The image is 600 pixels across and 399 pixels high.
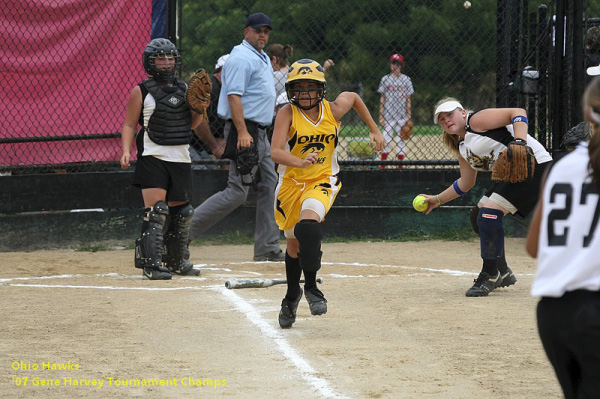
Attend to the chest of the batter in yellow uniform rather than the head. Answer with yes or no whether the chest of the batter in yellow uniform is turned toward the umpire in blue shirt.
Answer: no

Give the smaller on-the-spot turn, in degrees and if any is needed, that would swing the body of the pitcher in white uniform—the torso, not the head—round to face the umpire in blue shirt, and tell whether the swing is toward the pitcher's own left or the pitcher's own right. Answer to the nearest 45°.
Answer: approximately 90° to the pitcher's own right

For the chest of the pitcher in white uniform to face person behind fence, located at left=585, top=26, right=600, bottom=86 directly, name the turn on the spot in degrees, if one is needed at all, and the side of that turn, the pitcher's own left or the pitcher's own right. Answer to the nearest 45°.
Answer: approximately 135° to the pitcher's own right

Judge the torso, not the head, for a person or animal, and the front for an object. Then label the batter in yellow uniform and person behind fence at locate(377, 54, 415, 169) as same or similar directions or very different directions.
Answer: same or similar directions

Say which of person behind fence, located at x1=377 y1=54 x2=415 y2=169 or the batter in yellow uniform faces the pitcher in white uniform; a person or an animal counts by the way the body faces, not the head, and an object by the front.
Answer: the person behind fence

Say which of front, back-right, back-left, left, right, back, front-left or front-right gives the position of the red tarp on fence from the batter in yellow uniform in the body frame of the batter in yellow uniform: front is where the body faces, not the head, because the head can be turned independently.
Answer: back-right

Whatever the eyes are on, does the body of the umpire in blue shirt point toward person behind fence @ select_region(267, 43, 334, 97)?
no

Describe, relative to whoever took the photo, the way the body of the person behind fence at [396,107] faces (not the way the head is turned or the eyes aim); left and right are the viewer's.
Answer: facing the viewer

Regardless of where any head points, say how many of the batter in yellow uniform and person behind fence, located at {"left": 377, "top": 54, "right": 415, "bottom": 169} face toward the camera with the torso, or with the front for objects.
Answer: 2

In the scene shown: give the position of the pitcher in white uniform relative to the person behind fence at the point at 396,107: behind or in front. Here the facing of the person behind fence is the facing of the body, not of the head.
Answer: in front

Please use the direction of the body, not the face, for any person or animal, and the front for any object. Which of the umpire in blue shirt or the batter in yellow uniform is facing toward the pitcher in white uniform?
the umpire in blue shirt

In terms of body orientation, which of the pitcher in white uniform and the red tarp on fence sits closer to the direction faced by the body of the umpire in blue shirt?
the pitcher in white uniform

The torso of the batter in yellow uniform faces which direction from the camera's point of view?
toward the camera

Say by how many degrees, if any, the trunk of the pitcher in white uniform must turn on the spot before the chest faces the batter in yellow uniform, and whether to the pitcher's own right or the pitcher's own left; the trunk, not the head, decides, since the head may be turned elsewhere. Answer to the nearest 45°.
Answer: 0° — they already face them

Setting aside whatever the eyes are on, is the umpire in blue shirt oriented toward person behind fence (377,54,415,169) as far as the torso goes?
no

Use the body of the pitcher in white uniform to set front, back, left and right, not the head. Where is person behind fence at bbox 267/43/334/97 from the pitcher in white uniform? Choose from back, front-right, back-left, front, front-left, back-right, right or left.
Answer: right

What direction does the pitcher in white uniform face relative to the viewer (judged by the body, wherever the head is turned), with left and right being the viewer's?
facing the viewer and to the left of the viewer

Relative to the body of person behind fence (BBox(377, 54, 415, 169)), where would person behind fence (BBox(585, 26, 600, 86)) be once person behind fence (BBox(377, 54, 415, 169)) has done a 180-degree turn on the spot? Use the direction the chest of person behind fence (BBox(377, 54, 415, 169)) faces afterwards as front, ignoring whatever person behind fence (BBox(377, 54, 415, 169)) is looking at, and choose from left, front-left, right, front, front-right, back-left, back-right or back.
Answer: back-right

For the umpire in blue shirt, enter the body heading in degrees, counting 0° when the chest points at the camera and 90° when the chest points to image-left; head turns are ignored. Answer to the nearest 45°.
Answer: approximately 315°

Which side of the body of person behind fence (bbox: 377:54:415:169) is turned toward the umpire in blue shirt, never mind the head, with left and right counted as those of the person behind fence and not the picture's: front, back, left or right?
front
